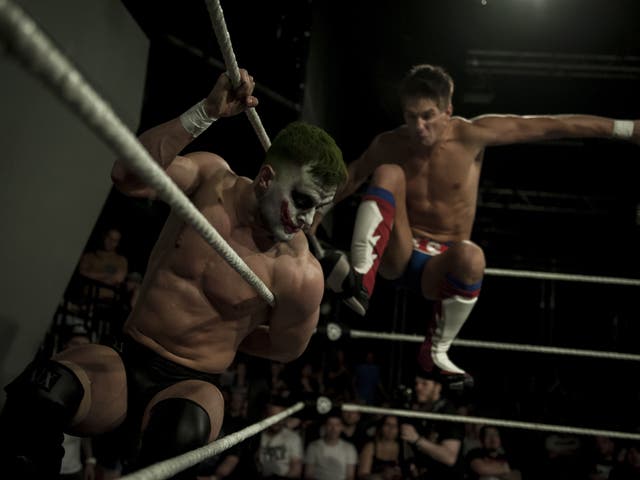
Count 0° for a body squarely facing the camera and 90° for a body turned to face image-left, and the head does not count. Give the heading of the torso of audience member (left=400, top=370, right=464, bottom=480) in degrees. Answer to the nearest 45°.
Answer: approximately 45°

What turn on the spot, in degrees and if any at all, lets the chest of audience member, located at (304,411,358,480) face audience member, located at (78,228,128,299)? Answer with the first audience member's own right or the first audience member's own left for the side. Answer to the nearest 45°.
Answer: approximately 90° to the first audience member's own right

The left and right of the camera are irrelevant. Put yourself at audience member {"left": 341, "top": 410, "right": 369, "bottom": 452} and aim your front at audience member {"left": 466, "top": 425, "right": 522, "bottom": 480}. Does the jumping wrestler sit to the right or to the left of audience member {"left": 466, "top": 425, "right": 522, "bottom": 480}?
right

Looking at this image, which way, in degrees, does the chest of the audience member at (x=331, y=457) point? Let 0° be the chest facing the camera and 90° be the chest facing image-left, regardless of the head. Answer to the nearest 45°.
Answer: approximately 0°

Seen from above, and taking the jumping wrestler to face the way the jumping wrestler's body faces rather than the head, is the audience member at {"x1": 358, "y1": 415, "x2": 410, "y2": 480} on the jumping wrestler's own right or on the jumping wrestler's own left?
on the jumping wrestler's own right

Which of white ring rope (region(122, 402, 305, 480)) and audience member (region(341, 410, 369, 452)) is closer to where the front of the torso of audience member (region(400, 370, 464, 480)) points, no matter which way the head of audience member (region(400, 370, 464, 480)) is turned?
the white ring rope

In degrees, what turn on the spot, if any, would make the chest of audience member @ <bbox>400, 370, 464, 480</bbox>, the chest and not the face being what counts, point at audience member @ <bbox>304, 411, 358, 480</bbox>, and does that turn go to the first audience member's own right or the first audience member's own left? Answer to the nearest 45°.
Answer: approximately 90° to the first audience member's own right
